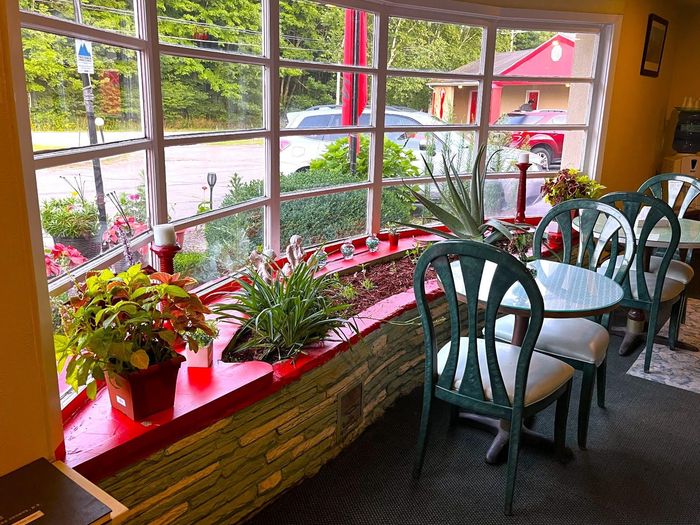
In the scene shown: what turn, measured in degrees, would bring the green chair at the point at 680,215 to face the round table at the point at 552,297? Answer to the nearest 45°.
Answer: approximately 45° to its left

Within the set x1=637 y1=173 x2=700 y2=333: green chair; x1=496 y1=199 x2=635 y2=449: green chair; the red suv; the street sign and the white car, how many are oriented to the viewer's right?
1

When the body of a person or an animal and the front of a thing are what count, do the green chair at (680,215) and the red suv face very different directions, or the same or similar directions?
same or similar directions

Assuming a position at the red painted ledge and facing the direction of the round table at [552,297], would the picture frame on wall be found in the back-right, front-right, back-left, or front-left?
front-left

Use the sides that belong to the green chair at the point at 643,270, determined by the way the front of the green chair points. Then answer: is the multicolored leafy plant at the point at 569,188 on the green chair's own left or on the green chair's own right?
on the green chair's own left

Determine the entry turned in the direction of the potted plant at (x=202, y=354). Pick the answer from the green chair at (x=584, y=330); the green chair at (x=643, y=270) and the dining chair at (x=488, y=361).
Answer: the green chair at (x=584, y=330)

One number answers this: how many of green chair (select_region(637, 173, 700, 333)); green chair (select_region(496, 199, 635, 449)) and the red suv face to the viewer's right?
0

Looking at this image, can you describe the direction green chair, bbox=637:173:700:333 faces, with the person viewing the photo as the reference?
facing the viewer and to the left of the viewer

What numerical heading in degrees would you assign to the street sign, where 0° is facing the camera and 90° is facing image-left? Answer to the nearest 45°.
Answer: approximately 0°

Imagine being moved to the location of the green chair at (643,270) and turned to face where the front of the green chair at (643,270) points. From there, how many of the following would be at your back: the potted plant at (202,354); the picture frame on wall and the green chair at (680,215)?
1

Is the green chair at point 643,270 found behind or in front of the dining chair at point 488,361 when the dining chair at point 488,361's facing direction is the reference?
in front

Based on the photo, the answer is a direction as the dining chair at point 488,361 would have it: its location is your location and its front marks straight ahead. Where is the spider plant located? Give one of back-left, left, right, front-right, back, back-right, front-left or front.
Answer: back-left
